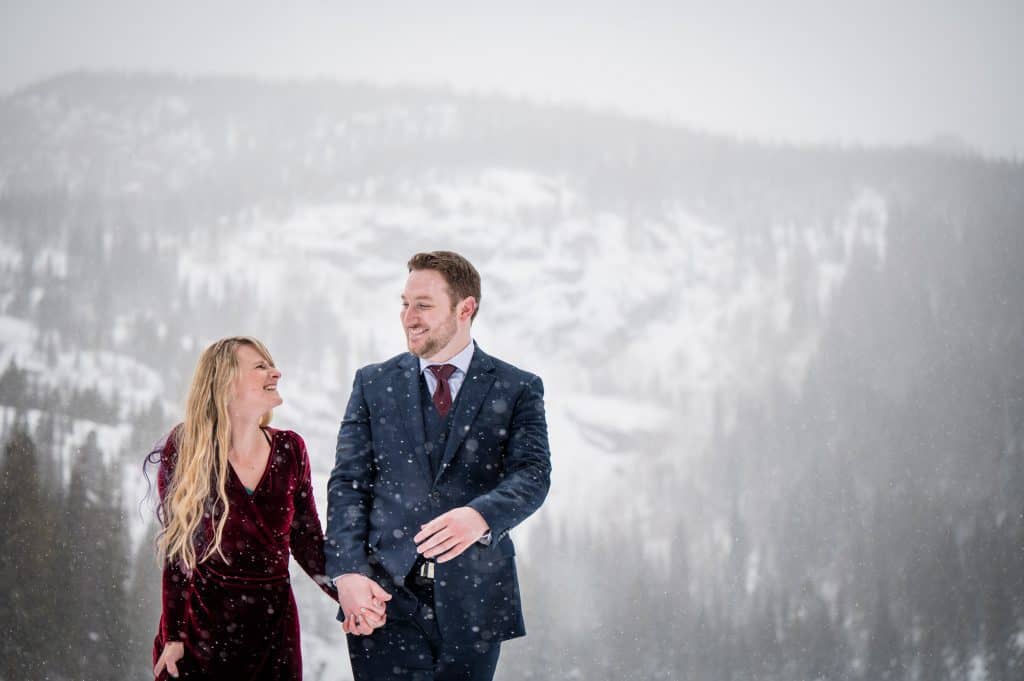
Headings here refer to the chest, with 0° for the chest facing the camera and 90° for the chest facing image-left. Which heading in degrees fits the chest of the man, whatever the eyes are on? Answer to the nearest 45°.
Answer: approximately 0°

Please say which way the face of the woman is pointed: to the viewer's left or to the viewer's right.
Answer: to the viewer's right

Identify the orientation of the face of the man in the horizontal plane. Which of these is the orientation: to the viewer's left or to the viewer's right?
to the viewer's left

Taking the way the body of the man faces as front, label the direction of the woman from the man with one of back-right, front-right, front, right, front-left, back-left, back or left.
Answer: back-right

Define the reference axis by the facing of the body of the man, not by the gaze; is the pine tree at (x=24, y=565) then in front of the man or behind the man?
behind

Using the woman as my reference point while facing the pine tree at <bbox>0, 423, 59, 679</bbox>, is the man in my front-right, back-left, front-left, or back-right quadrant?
back-right
